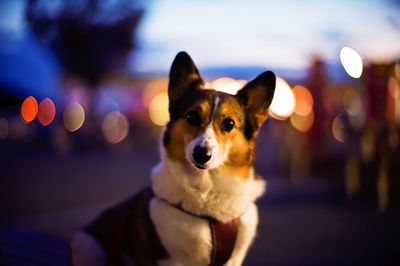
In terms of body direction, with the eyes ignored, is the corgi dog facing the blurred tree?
no

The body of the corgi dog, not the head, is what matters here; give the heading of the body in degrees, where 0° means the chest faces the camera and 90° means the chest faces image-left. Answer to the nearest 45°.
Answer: approximately 315°
